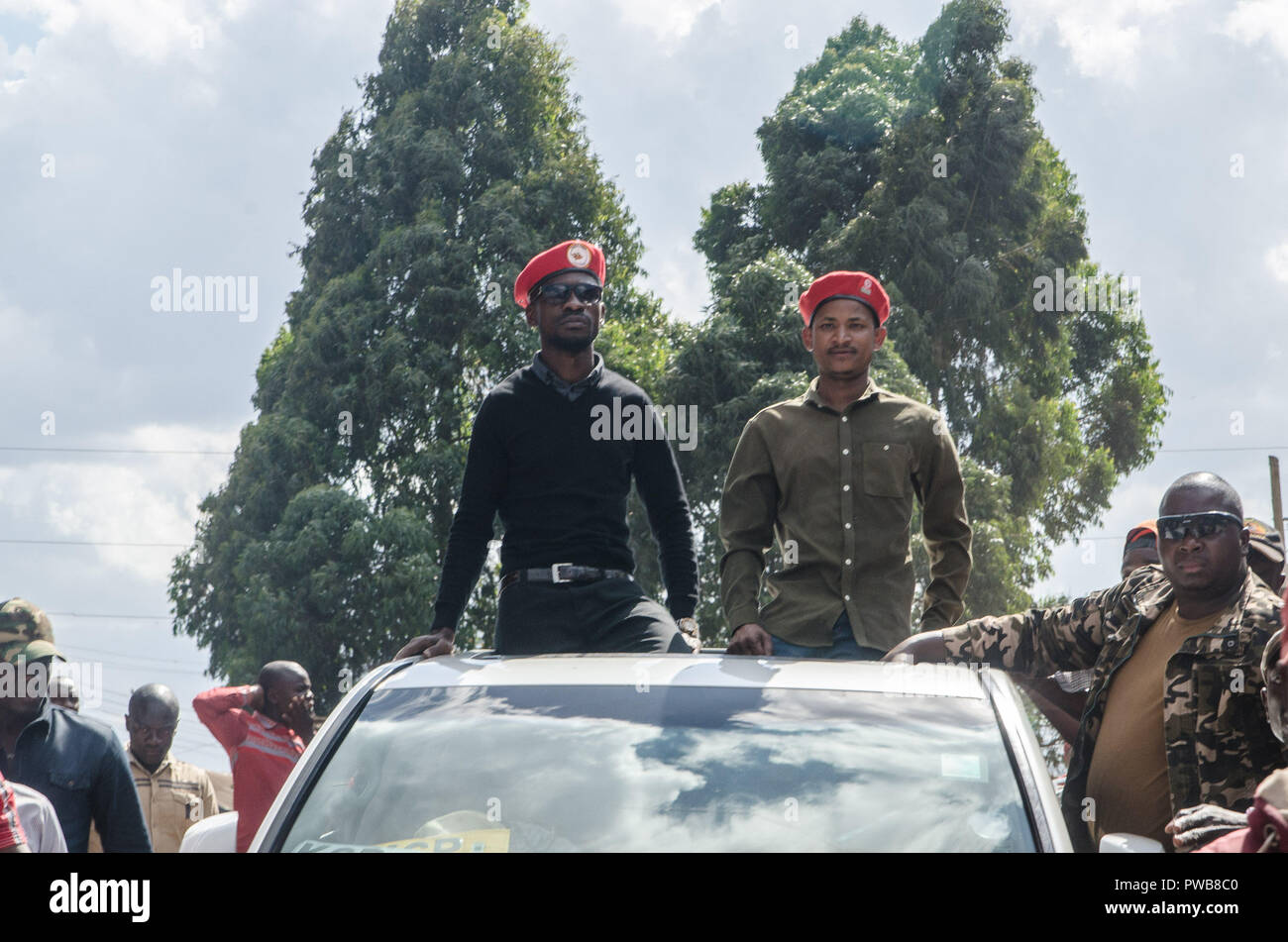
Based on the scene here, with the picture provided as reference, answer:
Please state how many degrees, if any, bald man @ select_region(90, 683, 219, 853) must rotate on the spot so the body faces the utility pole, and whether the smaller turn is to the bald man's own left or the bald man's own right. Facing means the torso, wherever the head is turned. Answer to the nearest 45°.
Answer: approximately 135° to the bald man's own left

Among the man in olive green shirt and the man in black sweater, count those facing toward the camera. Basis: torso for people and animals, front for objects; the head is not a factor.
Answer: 2

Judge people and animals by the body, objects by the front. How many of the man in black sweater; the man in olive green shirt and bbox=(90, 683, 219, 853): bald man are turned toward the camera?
3

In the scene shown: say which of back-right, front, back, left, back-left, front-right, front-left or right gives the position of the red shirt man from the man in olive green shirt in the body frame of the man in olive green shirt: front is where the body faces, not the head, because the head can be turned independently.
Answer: back-right

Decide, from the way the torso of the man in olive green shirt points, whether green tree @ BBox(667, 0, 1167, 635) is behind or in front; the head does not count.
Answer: behind

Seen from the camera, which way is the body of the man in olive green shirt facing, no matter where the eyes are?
toward the camera

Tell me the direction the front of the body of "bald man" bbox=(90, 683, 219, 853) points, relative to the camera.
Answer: toward the camera

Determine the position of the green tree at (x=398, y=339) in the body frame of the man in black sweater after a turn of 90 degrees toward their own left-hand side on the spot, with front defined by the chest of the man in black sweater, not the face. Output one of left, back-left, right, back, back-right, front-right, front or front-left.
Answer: left

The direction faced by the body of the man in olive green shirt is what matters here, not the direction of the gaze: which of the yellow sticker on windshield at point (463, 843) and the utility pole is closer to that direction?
the yellow sticker on windshield

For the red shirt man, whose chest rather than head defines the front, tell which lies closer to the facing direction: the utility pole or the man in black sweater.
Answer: the man in black sweater

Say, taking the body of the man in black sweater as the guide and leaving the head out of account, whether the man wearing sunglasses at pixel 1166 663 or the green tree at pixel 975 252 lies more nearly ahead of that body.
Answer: the man wearing sunglasses

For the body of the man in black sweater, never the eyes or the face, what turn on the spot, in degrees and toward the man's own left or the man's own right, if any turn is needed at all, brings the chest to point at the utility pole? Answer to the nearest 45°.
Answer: approximately 135° to the man's own left
